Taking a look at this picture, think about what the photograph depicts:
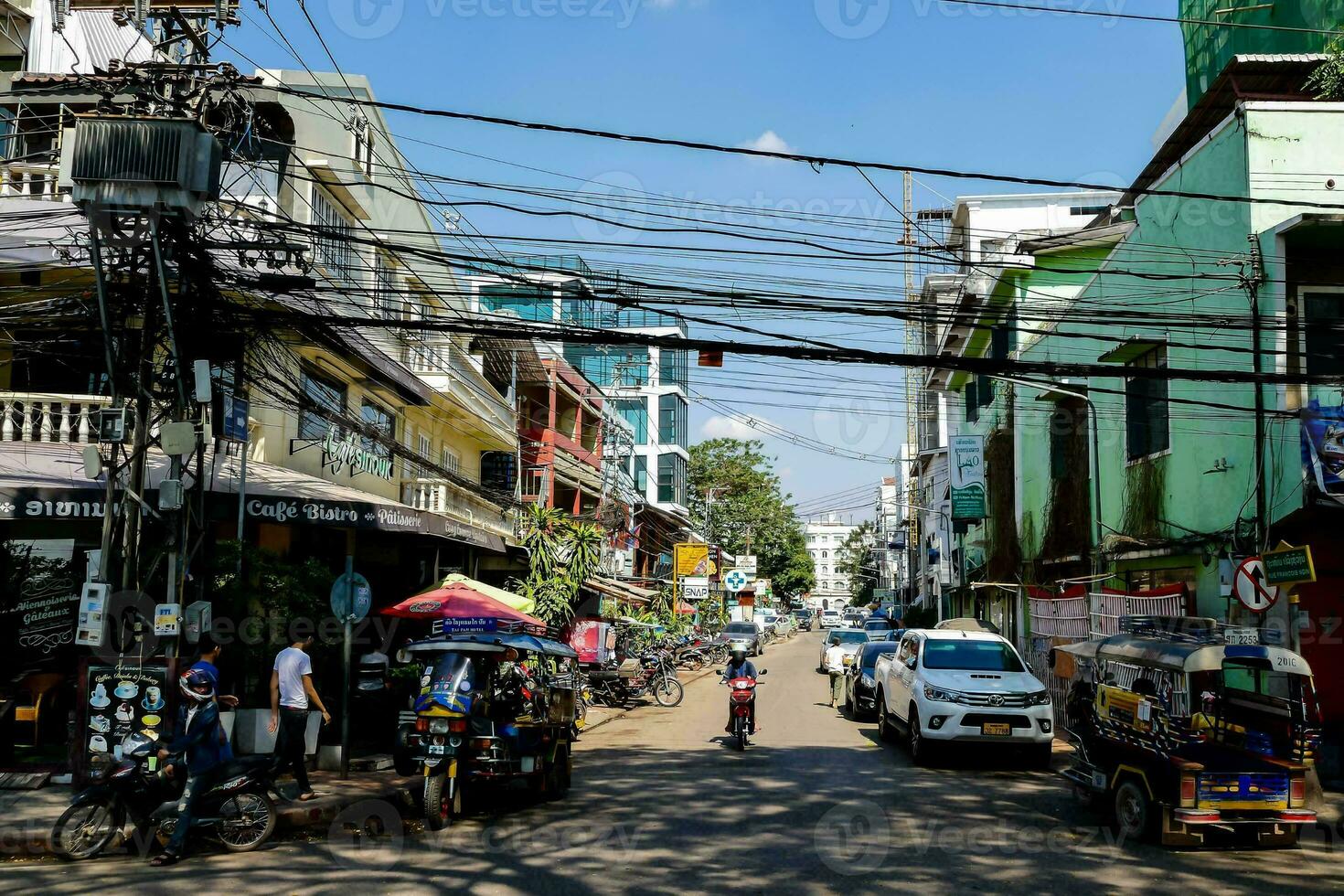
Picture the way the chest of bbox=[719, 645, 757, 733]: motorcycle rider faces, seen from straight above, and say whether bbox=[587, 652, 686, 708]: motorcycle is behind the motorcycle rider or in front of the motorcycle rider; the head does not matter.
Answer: behind

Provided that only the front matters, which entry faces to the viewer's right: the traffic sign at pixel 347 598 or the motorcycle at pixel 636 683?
the motorcycle

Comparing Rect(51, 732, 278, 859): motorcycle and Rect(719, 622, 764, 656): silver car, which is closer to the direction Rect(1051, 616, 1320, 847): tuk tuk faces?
the silver car

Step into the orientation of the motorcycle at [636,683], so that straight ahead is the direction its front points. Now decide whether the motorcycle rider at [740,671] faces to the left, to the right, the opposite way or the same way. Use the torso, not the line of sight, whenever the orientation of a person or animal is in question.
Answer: to the right

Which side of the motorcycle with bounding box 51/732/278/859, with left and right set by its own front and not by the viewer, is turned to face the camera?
left

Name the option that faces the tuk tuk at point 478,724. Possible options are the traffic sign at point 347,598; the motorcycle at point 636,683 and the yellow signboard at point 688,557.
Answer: the yellow signboard

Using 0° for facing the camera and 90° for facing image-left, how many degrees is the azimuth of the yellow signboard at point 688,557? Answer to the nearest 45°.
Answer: approximately 0°

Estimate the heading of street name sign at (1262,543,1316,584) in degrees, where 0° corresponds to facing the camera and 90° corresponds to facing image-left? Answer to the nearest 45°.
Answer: approximately 45°

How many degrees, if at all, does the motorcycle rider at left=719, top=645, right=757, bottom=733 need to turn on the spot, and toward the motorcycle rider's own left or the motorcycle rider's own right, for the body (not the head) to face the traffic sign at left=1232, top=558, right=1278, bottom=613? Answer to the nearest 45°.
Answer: approximately 45° to the motorcycle rider's own left

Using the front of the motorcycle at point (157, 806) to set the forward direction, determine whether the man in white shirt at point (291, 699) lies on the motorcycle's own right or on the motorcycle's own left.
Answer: on the motorcycle's own right

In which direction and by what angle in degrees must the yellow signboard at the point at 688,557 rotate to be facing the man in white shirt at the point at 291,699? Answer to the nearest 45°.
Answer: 0° — it already faces them
